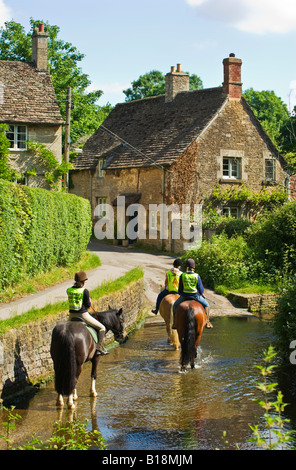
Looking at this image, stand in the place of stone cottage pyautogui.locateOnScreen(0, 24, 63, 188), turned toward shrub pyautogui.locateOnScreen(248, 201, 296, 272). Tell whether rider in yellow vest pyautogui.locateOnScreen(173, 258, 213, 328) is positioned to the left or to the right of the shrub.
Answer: right

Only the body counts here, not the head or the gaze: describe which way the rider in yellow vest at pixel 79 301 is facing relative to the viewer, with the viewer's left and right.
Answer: facing away from the viewer and to the right of the viewer

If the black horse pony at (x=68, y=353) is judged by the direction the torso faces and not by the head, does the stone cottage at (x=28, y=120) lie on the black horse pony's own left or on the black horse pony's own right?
on the black horse pony's own left

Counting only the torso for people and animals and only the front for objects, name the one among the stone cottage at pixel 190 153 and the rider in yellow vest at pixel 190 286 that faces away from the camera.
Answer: the rider in yellow vest

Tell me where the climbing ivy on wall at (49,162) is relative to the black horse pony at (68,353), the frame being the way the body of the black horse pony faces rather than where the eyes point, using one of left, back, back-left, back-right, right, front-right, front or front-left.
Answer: front-left

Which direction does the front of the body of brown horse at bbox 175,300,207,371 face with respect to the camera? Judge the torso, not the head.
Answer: away from the camera

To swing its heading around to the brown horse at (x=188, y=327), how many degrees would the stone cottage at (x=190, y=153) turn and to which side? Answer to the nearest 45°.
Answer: approximately 45° to its left

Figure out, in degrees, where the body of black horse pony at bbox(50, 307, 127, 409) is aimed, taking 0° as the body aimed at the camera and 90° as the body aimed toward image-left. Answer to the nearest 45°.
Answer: approximately 225°

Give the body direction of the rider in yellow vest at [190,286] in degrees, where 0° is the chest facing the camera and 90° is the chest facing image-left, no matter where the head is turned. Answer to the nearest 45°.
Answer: approximately 180°

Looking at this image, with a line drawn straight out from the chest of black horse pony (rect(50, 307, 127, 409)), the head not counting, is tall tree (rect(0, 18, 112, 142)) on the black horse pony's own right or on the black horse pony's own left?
on the black horse pony's own left

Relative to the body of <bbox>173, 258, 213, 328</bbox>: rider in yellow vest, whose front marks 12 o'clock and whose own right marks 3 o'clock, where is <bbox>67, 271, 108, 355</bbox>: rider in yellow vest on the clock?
<bbox>67, 271, 108, 355</bbox>: rider in yellow vest is roughly at 7 o'clock from <bbox>173, 258, 213, 328</bbox>: rider in yellow vest.

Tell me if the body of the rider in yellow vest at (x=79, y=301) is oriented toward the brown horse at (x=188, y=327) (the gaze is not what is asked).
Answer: yes

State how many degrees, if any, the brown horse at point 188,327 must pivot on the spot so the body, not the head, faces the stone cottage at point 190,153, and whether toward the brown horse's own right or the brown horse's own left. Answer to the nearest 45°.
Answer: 0° — it already faces it
